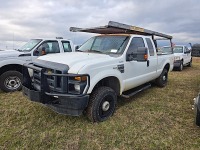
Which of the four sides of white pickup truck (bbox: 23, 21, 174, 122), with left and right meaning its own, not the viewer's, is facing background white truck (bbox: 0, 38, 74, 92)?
right

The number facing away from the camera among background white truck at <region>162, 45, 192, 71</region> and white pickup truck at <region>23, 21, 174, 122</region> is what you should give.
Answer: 0

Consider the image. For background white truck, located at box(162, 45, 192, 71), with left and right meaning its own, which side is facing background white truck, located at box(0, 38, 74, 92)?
front

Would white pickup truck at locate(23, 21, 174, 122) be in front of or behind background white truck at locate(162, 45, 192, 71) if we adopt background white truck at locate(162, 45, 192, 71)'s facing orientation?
in front

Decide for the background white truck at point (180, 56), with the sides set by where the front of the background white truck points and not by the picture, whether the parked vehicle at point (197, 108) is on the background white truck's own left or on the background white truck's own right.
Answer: on the background white truck's own left

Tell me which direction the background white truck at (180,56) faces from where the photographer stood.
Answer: facing the viewer and to the left of the viewer

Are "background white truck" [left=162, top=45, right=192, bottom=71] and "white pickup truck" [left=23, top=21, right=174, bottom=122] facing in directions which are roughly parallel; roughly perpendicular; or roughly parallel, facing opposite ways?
roughly parallel
